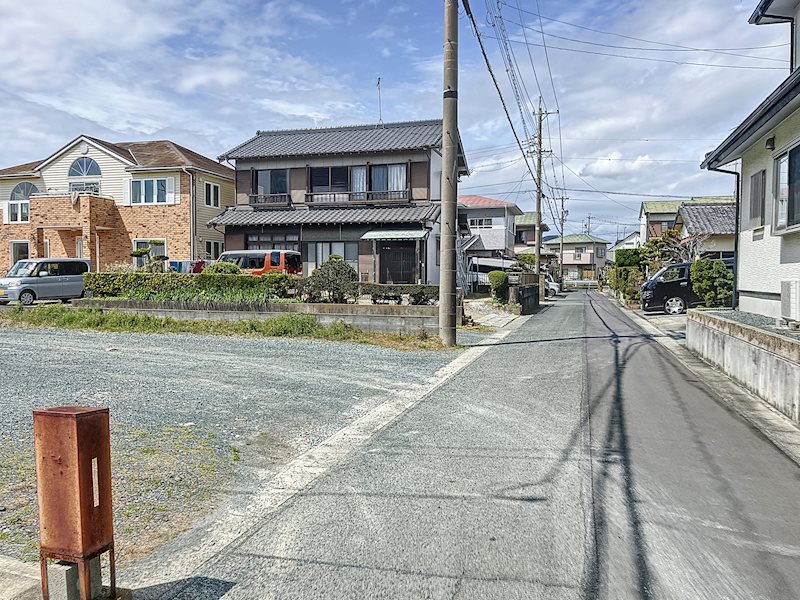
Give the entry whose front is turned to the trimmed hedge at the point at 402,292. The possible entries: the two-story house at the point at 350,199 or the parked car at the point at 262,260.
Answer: the two-story house

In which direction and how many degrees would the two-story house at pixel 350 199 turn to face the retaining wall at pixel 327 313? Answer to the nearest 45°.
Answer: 0° — it already faces it

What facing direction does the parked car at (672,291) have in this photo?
to the viewer's left

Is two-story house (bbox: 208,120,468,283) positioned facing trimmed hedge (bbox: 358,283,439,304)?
yes

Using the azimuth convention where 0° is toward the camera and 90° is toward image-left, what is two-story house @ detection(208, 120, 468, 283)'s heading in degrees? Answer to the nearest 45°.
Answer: approximately 0°

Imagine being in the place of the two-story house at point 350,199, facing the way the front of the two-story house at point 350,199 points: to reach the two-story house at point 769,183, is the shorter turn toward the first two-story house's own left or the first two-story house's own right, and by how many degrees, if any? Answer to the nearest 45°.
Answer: approximately 45° to the first two-story house's own left

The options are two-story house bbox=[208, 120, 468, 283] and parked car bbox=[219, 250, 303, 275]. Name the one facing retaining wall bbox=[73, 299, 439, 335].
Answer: the two-story house
